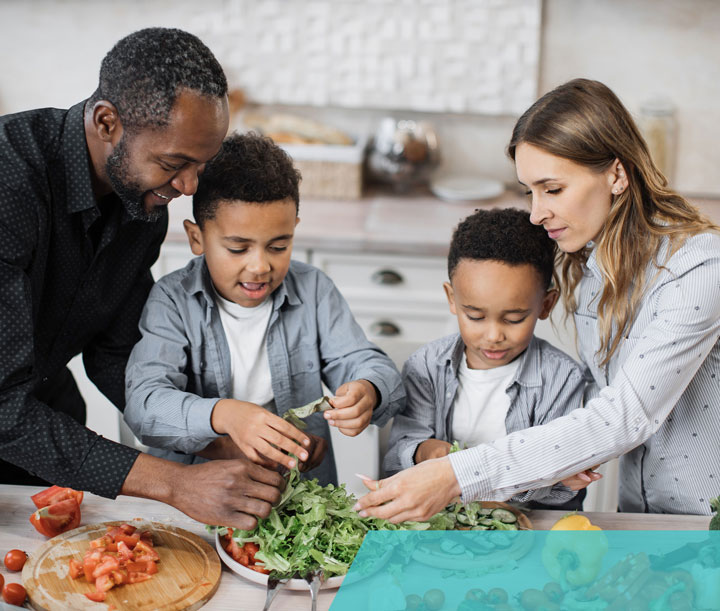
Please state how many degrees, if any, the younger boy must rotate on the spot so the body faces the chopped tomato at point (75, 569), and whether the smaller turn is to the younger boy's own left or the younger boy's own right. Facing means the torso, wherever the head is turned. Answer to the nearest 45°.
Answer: approximately 45° to the younger boy's own right

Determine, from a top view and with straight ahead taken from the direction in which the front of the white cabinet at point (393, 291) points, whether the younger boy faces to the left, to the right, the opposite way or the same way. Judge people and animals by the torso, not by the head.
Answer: the same way

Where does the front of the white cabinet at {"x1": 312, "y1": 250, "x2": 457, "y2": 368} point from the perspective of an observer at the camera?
facing the viewer

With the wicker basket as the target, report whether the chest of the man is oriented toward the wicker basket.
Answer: no

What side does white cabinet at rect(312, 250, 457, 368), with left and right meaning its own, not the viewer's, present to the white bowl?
front

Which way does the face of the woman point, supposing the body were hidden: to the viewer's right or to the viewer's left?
to the viewer's left

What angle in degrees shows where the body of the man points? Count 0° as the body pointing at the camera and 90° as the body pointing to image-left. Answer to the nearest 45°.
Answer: approximately 315°

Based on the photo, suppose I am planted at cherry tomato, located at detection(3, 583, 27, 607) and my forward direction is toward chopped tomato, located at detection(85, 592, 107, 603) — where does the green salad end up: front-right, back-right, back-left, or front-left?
front-left

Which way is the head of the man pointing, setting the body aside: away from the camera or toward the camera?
toward the camera

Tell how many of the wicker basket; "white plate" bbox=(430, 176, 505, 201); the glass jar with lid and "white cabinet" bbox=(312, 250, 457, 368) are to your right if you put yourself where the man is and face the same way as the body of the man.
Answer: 0

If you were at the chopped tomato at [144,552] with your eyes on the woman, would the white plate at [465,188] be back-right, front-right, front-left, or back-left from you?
front-left
